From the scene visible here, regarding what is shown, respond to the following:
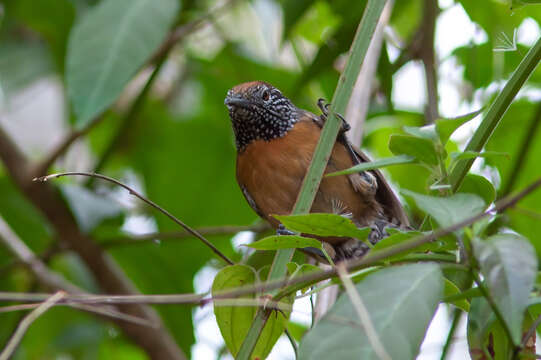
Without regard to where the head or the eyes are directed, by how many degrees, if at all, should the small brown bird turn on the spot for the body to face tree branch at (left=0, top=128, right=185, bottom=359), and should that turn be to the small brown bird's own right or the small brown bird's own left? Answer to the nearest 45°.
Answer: approximately 45° to the small brown bird's own right

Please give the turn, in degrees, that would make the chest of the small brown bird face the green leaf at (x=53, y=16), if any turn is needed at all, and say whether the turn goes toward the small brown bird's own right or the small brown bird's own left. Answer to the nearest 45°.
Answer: approximately 90° to the small brown bird's own right

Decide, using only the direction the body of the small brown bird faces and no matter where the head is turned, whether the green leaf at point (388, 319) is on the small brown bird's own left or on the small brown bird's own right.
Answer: on the small brown bird's own left

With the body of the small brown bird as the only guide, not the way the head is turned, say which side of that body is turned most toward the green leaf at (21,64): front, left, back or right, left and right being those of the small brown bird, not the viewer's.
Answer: right

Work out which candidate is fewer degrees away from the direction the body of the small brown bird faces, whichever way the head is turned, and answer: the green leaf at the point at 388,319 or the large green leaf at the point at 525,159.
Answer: the green leaf

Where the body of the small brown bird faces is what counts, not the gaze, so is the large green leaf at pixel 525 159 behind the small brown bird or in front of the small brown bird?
behind

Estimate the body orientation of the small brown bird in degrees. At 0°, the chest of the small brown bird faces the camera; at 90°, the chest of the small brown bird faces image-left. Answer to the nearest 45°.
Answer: approximately 45°
